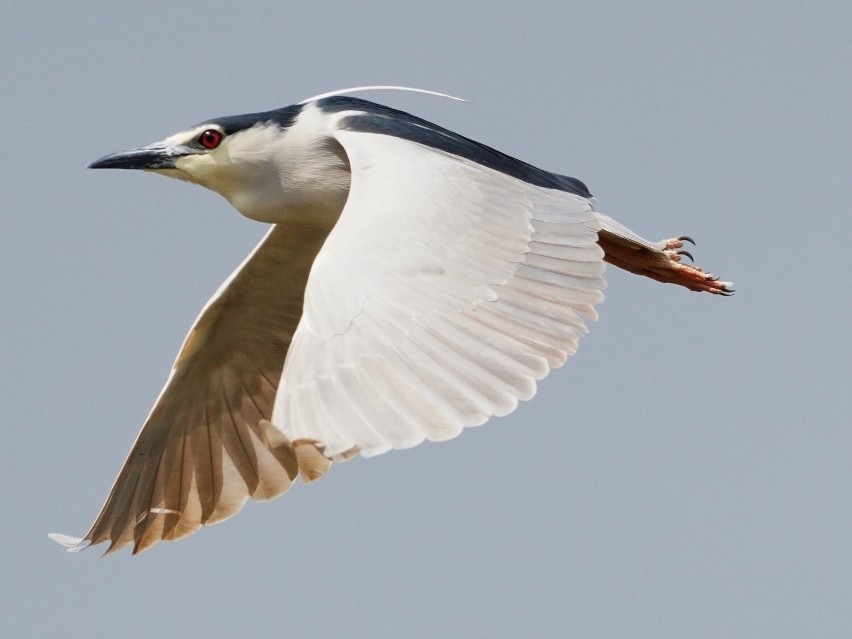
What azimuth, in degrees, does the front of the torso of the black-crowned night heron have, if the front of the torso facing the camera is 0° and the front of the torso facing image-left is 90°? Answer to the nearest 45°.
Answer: approximately 90°
